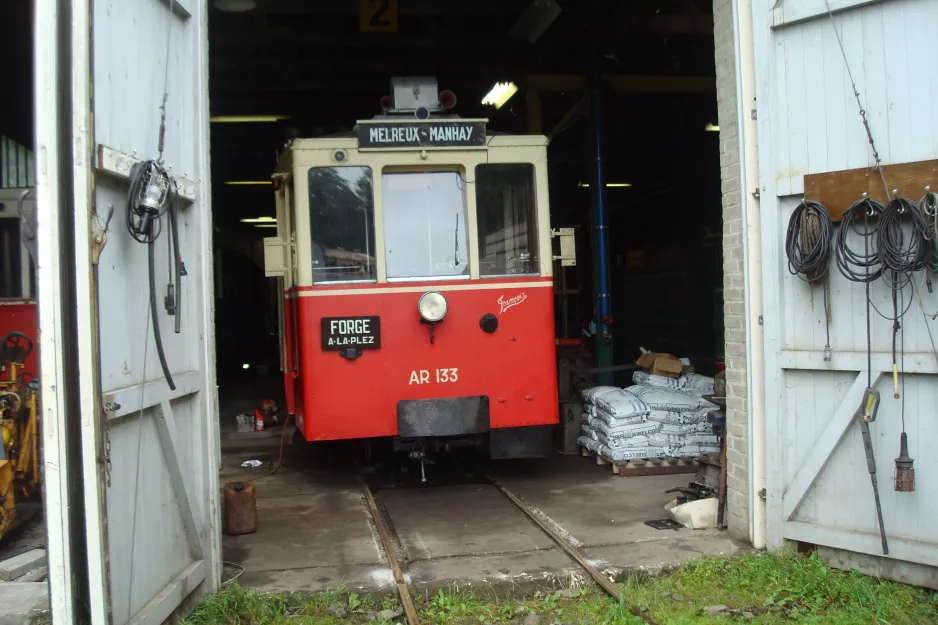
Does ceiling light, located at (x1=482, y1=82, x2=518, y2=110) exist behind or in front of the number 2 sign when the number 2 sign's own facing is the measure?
behind

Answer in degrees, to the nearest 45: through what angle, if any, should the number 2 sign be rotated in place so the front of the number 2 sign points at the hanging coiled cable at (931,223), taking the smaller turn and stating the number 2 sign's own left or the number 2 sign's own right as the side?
approximately 45° to the number 2 sign's own left

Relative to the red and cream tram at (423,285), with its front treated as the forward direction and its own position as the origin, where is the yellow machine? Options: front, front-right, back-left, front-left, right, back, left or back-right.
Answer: right

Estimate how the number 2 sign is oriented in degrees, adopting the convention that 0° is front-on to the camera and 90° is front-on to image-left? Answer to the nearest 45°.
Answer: approximately 0°

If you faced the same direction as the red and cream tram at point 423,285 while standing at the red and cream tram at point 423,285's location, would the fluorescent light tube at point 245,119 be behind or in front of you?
behind

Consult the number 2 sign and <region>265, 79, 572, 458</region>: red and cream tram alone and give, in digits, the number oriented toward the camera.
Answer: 2
